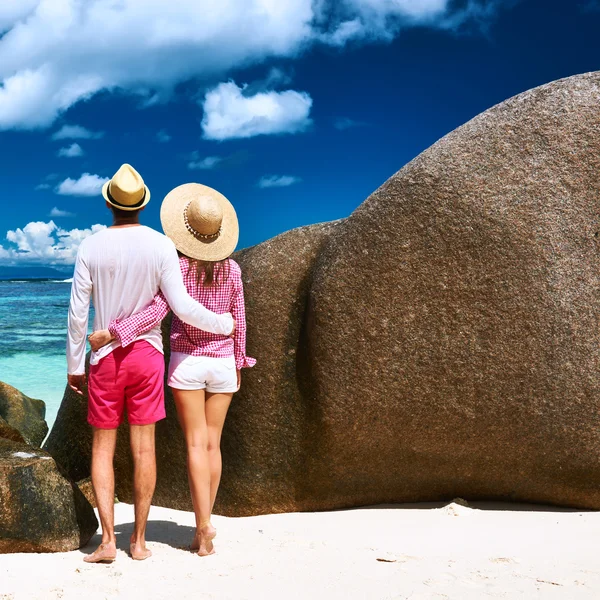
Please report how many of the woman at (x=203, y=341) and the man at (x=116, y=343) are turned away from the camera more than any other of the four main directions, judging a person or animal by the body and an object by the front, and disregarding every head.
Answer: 2

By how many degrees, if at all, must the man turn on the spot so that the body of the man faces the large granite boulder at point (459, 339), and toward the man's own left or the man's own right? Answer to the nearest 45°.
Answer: approximately 90° to the man's own right

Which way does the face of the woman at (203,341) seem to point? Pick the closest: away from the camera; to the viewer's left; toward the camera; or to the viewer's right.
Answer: away from the camera

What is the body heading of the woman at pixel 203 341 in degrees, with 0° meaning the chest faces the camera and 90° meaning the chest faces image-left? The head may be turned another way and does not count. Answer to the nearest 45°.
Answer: approximately 180°

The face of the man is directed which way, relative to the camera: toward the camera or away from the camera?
away from the camera

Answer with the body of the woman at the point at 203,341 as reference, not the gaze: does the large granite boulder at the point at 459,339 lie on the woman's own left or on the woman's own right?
on the woman's own right

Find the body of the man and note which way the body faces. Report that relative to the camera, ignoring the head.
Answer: away from the camera

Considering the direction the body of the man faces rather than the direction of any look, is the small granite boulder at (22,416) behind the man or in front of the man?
in front
